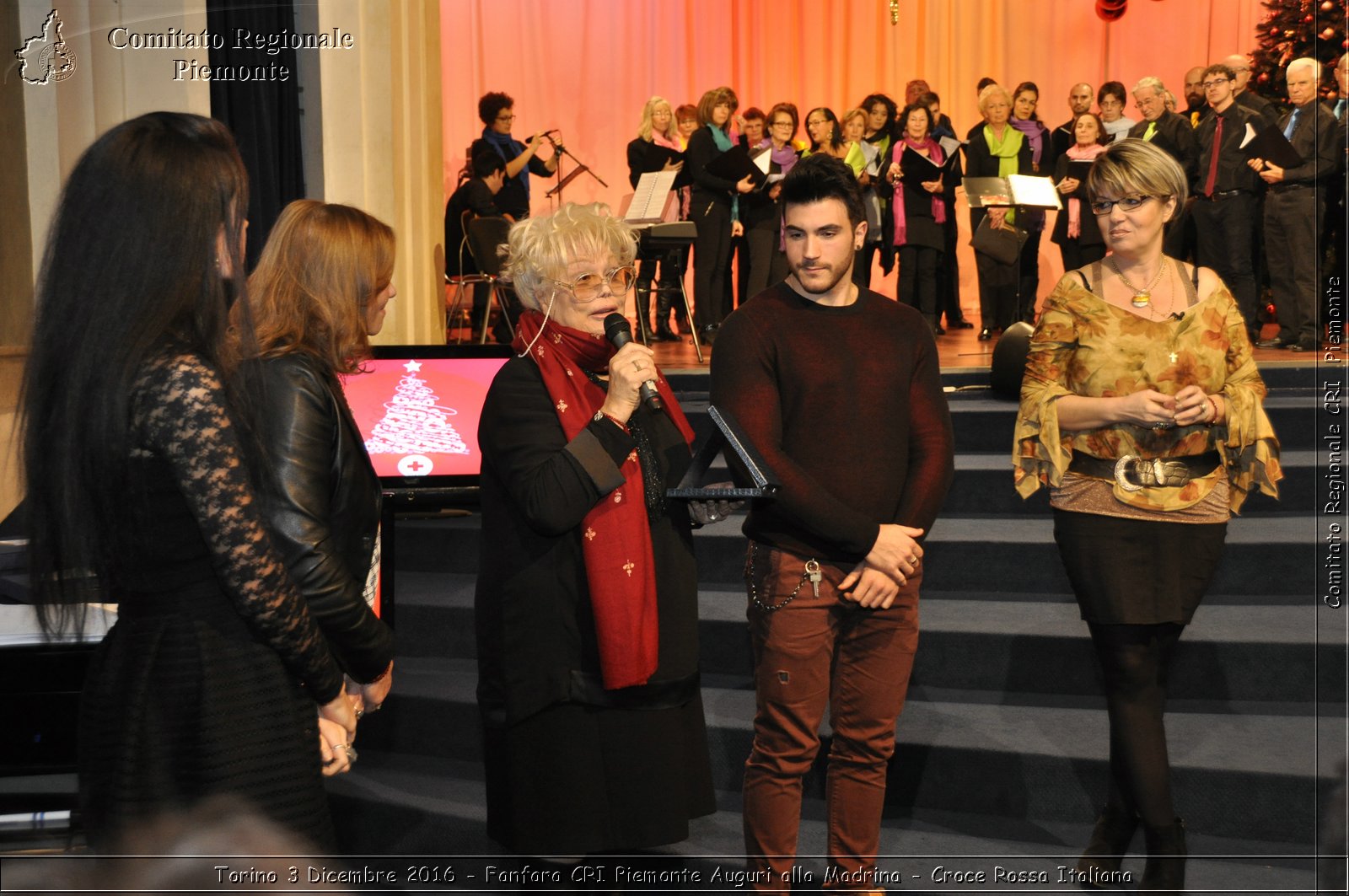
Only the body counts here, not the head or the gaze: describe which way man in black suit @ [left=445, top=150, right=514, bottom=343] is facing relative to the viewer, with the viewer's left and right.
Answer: facing to the right of the viewer

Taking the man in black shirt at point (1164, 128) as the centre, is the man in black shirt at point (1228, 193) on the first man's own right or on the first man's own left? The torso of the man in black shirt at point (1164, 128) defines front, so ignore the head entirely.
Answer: on the first man's own left

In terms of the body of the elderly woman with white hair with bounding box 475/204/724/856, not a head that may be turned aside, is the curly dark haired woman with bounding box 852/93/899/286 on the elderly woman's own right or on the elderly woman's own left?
on the elderly woman's own left

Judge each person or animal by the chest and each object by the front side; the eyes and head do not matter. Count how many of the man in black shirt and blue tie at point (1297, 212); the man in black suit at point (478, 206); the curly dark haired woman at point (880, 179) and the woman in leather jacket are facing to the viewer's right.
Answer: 2

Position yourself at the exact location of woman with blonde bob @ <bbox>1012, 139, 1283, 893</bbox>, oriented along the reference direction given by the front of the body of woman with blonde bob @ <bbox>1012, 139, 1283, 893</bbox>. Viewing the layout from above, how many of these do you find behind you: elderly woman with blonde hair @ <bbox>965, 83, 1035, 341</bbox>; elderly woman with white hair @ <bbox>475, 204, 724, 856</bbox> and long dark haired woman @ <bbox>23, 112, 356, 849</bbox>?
1

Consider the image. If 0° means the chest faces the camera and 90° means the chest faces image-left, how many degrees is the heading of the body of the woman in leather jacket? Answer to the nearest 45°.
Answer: approximately 270°

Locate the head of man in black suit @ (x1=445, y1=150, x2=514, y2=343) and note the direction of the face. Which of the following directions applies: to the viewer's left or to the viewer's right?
to the viewer's right

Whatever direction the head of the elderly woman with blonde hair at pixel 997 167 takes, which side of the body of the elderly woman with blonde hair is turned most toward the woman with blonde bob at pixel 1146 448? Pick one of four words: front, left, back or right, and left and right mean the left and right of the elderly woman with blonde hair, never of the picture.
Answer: front

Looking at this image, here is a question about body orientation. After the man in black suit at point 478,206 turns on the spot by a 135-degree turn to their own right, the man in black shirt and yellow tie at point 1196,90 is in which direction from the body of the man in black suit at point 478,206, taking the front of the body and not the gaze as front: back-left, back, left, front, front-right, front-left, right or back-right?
back-left

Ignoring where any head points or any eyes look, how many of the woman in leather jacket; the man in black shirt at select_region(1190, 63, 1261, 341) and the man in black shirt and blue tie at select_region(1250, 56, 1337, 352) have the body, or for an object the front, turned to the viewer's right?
1

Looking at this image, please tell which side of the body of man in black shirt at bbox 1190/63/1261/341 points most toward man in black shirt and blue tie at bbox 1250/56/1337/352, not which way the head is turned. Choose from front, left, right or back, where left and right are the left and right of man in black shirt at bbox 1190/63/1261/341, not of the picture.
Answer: left

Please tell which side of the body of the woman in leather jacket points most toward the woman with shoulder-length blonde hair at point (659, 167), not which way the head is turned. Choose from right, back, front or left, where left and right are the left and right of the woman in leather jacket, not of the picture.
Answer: left

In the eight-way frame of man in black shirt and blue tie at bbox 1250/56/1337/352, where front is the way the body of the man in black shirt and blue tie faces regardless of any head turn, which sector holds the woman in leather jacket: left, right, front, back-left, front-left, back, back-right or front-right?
front-left

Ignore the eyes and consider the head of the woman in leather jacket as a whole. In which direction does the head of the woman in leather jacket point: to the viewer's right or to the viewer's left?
to the viewer's right

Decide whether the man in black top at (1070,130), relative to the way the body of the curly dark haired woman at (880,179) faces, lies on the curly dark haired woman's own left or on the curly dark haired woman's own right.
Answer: on the curly dark haired woman's own left

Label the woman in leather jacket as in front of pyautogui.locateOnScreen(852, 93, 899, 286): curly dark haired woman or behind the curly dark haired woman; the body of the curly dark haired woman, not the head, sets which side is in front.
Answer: in front
